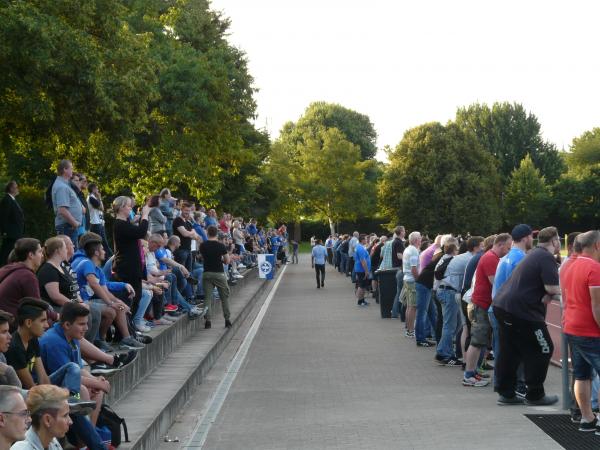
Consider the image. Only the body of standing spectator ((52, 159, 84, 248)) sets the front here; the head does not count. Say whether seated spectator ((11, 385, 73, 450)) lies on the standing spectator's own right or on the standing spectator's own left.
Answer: on the standing spectator's own right

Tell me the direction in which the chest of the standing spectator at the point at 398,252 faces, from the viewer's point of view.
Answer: to the viewer's right

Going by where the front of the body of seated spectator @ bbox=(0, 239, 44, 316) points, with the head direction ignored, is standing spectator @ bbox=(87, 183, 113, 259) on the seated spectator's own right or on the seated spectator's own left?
on the seated spectator's own left

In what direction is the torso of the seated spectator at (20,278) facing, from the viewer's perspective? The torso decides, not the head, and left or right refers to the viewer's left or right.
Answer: facing to the right of the viewer

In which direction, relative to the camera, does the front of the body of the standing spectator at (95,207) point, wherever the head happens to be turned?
to the viewer's right

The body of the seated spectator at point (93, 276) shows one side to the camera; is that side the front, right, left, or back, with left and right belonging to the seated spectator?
right

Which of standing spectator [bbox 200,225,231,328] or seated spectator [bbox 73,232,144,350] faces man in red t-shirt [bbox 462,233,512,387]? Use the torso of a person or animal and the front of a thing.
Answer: the seated spectator

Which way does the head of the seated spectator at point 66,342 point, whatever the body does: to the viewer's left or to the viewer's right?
to the viewer's right

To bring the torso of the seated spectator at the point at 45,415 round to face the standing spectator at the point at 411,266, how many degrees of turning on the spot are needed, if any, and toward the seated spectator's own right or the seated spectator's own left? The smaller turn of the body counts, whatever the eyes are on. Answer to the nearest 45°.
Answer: approximately 45° to the seated spectator's own left

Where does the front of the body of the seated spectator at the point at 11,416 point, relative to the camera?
to the viewer's right
